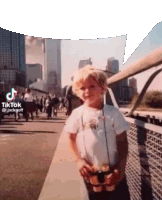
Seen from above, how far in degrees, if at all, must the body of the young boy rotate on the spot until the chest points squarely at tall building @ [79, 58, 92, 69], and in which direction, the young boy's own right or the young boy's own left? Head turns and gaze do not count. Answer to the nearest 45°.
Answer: approximately 180°

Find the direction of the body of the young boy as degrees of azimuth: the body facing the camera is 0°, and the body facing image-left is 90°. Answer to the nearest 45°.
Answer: approximately 0°

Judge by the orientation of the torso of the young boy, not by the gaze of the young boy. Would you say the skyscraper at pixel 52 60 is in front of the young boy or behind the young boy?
behind

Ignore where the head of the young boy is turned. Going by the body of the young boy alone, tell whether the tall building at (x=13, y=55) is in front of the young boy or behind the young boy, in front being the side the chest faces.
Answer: behind

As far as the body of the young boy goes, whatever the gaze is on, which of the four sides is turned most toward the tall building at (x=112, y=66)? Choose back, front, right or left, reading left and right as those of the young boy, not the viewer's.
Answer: back
